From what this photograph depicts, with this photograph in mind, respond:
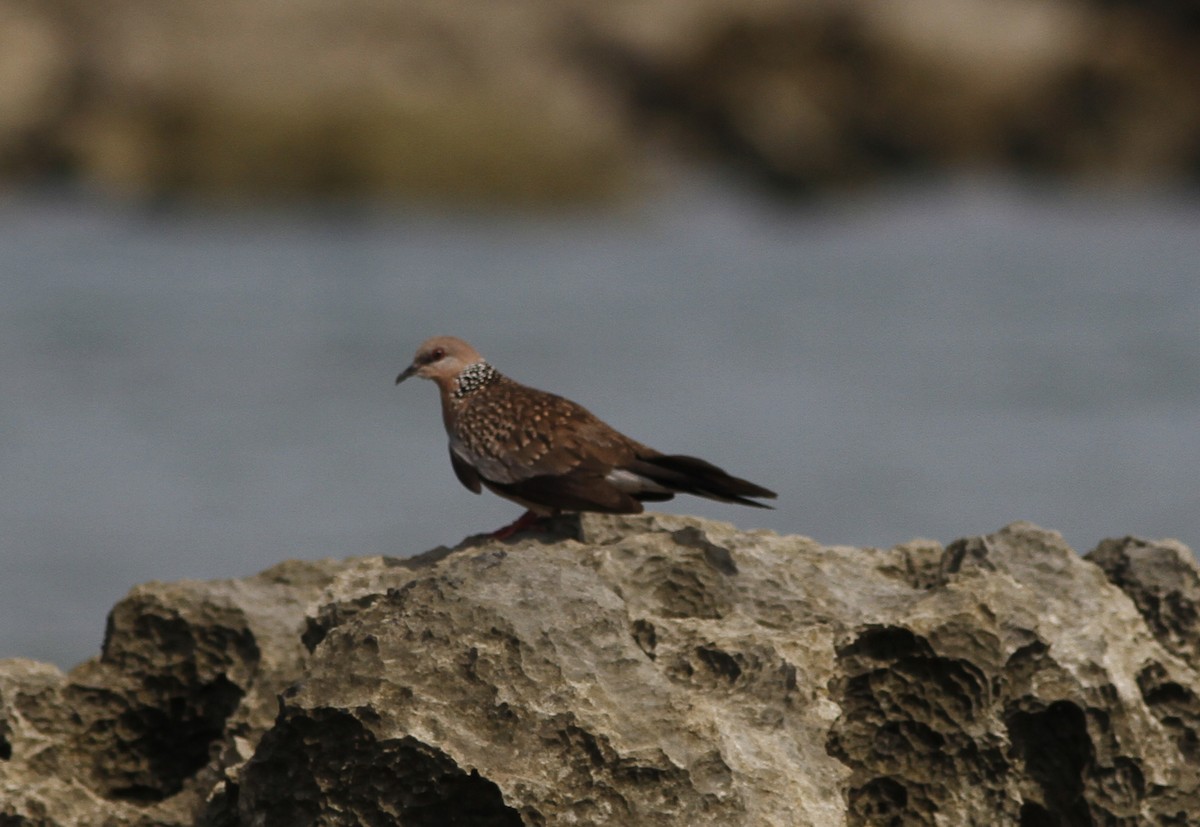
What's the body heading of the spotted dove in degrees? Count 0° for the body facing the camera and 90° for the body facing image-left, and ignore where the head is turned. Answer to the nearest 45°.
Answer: approximately 90°
